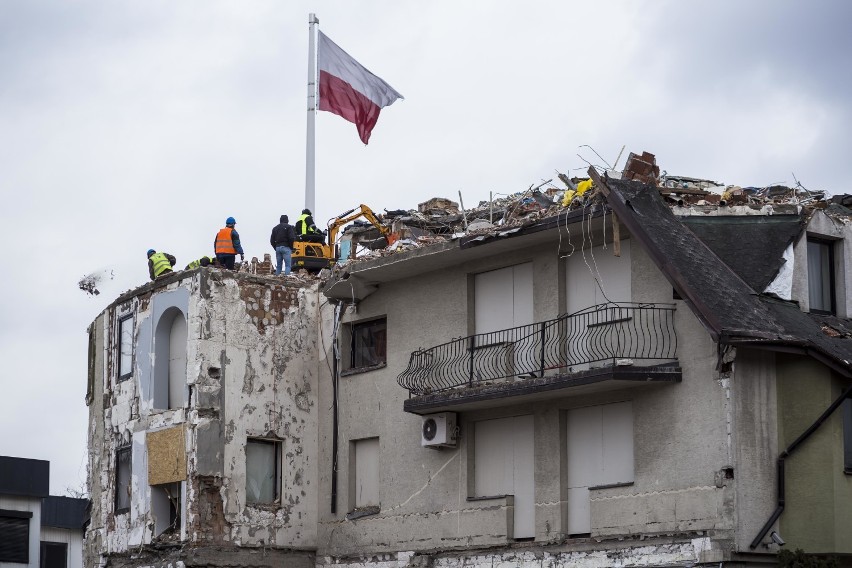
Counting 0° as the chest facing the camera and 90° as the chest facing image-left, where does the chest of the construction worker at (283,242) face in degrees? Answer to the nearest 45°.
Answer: approximately 180°

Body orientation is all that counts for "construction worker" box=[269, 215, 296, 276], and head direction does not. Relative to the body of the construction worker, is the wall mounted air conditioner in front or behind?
behind

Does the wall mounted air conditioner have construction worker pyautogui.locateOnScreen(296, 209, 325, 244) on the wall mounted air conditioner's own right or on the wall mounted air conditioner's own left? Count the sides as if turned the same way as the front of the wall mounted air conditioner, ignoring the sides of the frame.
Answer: on the wall mounted air conditioner's own right

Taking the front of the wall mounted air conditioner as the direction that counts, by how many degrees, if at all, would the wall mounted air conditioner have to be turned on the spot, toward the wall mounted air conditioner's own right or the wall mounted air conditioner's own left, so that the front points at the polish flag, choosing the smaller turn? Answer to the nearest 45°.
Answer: approximately 135° to the wall mounted air conditioner's own right

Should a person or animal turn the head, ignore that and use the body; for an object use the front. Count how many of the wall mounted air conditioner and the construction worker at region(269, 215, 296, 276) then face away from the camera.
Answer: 1

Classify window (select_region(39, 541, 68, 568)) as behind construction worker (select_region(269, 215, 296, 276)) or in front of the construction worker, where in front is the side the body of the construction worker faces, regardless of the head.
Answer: in front

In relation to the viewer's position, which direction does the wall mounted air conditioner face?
facing the viewer and to the left of the viewer

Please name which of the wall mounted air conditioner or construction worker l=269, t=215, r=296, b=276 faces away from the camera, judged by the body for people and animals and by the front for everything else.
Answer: the construction worker
